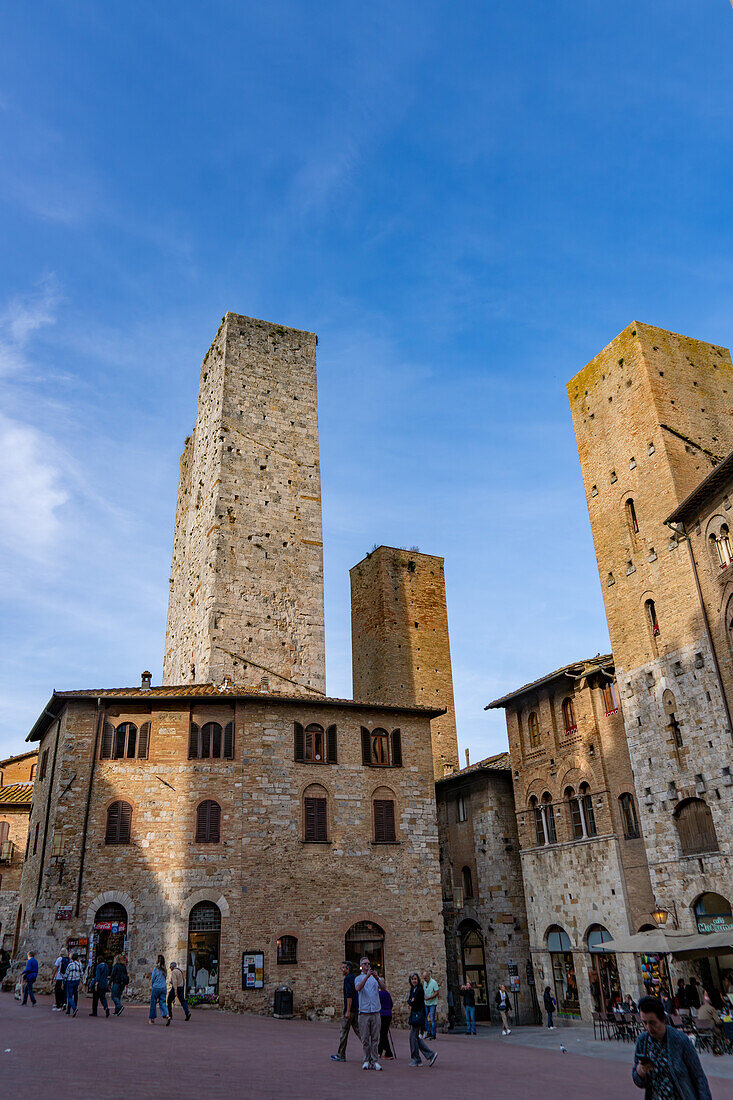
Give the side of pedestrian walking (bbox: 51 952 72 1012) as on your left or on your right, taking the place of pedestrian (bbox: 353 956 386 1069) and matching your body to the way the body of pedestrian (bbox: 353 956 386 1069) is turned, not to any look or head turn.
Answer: on your right

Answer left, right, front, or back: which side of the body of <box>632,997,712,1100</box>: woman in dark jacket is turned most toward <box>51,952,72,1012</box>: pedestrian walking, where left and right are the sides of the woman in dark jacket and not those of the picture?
right

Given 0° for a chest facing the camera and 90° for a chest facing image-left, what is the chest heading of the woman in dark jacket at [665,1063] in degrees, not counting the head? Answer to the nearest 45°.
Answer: approximately 45°

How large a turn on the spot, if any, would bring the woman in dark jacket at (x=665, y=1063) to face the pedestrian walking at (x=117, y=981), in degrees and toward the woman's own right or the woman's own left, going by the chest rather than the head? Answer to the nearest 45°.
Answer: approximately 90° to the woman's own right

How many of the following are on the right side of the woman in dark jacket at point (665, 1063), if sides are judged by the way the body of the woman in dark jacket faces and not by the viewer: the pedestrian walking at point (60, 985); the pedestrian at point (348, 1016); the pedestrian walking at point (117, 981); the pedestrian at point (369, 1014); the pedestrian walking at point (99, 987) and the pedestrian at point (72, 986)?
6

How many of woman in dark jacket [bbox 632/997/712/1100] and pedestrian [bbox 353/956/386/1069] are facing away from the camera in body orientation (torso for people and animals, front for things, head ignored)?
0

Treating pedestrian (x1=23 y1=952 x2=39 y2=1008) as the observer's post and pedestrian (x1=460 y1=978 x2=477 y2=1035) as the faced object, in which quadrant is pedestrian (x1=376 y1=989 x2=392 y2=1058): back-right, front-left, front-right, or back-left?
front-right

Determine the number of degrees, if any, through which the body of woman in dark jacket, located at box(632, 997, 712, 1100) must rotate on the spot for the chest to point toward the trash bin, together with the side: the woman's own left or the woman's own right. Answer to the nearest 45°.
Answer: approximately 90° to the woman's own right

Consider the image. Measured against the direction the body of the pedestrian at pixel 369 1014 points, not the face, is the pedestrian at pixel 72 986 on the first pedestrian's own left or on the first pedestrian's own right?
on the first pedestrian's own right

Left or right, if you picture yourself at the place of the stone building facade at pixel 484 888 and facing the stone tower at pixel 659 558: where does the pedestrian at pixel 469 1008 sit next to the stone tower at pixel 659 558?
right

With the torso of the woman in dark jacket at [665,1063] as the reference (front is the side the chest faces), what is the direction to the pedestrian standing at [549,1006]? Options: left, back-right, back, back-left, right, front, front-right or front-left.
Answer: back-right

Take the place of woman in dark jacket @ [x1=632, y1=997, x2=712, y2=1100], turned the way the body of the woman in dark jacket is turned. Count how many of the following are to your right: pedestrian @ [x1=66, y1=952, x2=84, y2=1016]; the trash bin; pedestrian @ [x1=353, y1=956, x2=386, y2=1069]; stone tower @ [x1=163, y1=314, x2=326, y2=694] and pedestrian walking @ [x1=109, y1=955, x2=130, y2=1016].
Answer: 5

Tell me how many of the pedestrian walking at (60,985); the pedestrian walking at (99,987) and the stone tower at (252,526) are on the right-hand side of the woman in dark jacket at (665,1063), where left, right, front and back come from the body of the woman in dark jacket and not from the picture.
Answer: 3

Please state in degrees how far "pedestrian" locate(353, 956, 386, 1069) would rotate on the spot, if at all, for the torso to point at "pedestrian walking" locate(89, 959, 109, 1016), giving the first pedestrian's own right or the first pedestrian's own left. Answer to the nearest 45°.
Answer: approximately 135° to the first pedestrian's own right

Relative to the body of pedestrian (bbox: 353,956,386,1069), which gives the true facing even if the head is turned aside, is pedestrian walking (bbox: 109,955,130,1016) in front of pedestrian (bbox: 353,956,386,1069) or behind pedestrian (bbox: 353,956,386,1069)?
behind

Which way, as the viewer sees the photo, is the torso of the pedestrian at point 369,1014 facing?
toward the camera

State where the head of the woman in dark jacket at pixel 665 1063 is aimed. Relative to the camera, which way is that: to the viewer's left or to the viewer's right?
to the viewer's left
